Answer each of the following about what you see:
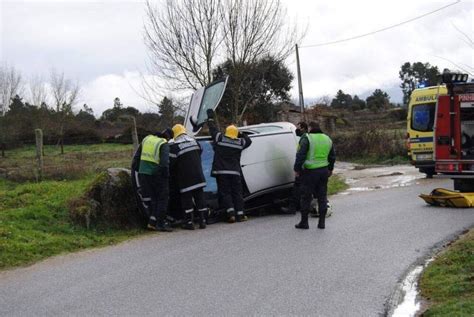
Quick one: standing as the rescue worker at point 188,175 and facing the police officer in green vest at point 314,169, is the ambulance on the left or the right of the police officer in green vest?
left

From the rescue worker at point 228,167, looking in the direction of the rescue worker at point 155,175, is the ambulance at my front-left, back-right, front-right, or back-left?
back-right

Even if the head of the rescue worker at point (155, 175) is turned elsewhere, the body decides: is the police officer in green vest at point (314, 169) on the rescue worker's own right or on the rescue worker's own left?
on the rescue worker's own right

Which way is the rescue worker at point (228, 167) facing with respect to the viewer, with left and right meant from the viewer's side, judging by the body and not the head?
facing away from the viewer

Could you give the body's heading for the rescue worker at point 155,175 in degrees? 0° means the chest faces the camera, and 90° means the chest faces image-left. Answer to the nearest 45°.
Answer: approximately 225°

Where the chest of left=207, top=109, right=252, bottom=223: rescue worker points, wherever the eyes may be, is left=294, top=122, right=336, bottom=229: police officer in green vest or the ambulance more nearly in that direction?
the ambulance

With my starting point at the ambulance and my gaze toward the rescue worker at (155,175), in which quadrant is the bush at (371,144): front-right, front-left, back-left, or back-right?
back-right

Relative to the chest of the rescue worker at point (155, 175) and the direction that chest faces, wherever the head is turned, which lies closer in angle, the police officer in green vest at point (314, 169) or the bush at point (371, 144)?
the bush
